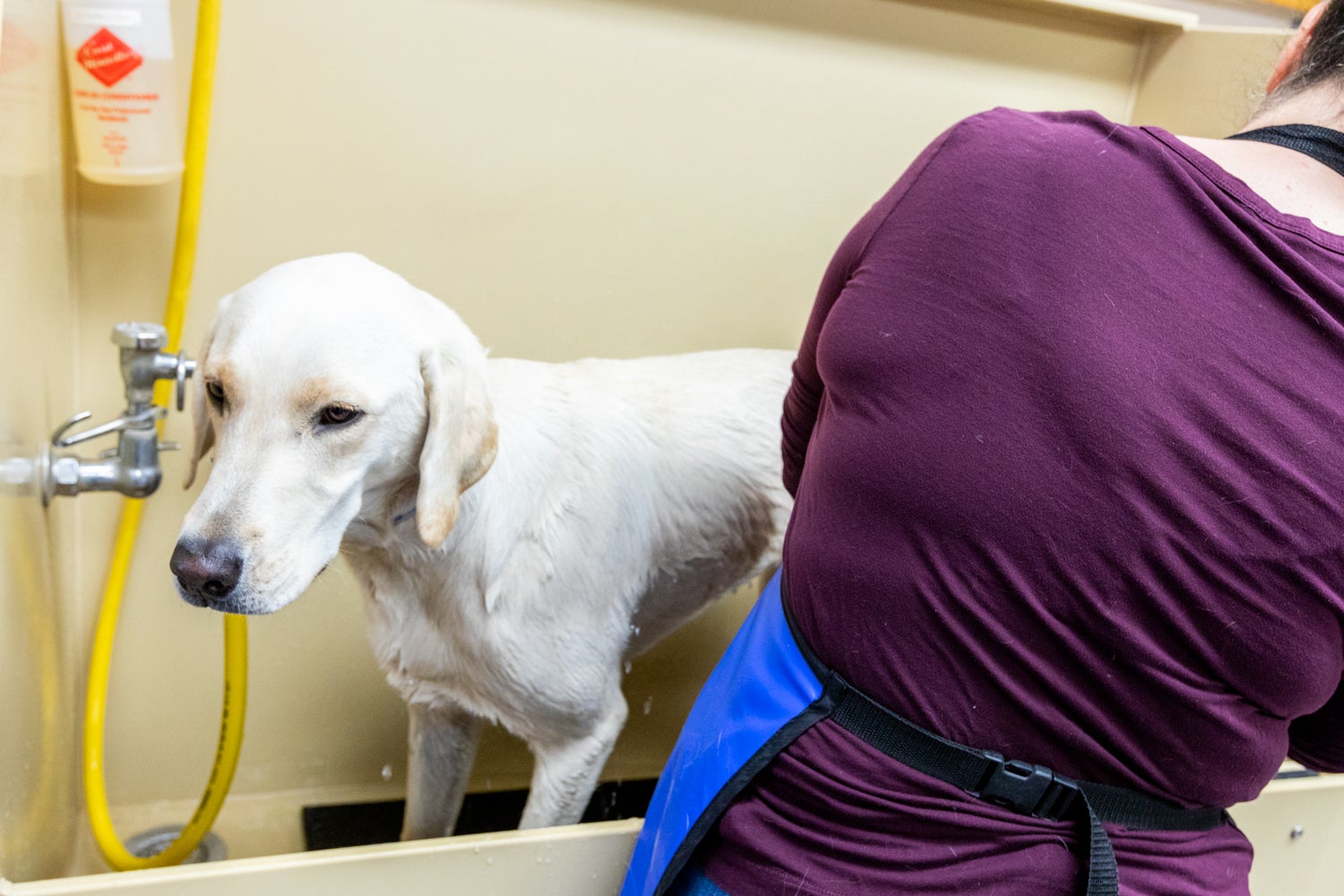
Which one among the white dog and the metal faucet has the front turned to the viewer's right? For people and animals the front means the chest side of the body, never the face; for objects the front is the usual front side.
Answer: the metal faucet

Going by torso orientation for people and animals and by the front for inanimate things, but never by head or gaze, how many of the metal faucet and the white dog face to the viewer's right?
1

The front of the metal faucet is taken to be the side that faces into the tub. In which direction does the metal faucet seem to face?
to the viewer's right

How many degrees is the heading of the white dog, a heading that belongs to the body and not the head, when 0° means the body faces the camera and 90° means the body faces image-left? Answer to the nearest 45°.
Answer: approximately 45°
